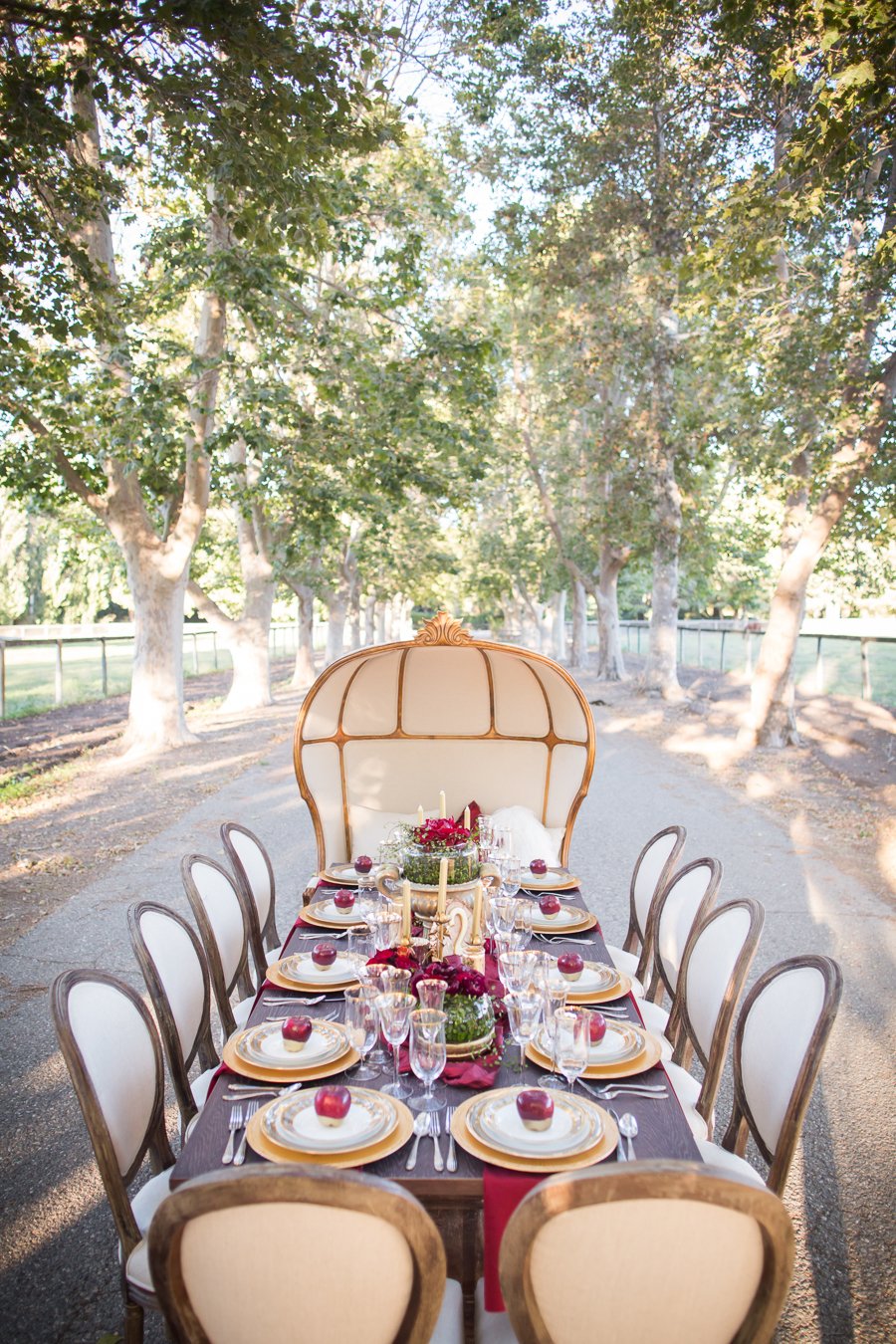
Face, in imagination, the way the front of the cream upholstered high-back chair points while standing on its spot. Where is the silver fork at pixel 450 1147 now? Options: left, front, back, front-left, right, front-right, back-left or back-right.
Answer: front

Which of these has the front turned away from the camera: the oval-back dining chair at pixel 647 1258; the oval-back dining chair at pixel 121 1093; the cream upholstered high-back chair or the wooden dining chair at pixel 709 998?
the oval-back dining chair at pixel 647 1258

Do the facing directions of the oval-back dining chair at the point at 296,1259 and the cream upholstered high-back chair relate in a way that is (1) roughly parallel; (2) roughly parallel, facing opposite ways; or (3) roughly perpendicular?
roughly parallel, facing opposite ways

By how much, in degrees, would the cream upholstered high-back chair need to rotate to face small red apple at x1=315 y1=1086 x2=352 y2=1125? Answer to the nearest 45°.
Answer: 0° — it already faces it

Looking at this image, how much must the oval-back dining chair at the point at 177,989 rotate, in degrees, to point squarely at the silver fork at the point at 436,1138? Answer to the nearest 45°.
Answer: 0° — it already faces it

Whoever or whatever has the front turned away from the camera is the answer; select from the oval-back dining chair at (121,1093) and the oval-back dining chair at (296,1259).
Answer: the oval-back dining chair at (296,1259)

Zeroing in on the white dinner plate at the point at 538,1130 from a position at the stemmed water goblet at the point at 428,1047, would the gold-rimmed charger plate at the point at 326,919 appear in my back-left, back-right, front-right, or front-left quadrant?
back-left

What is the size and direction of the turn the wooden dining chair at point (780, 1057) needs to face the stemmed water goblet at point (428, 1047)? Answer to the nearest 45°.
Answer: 0° — it already faces it

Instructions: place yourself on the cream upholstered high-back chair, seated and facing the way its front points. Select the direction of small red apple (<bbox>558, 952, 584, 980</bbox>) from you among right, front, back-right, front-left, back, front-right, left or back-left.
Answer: front

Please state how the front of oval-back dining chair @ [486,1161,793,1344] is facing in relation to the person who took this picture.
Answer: facing away from the viewer

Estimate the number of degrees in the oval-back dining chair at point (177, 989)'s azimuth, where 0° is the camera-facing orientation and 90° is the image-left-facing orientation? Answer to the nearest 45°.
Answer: approximately 315°

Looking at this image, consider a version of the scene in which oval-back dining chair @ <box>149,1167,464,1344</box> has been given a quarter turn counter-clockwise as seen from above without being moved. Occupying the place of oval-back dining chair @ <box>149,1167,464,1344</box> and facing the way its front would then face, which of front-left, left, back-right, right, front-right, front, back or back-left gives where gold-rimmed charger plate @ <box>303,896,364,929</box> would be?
right

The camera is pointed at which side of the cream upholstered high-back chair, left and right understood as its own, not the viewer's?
front

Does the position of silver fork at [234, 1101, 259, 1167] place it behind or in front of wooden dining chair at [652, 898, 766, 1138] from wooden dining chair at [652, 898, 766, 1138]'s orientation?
in front

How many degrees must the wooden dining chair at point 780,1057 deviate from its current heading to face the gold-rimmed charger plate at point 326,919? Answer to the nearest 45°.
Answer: approximately 90° to its right

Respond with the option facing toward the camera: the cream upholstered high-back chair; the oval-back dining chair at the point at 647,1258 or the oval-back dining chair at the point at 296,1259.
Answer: the cream upholstered high-back chair

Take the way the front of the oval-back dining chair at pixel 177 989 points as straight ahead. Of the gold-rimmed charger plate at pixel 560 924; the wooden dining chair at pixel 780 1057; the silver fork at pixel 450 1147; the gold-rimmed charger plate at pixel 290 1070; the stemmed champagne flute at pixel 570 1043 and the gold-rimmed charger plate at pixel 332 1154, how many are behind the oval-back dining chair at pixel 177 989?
0

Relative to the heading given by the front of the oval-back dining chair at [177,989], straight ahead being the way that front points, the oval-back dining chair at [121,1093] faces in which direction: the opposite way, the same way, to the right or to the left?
the same way

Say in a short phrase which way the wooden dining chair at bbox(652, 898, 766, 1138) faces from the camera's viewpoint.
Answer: facing the viewer and to the left of the viewer

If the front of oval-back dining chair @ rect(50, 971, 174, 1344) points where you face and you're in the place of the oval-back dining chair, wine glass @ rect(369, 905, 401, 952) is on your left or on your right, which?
on your left

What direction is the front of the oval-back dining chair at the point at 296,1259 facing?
away from the camera

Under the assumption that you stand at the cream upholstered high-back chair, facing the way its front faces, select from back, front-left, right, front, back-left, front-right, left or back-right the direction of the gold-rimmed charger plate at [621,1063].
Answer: front

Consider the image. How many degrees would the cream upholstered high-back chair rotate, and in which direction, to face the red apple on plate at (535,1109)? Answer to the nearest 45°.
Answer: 0° — it already faces it

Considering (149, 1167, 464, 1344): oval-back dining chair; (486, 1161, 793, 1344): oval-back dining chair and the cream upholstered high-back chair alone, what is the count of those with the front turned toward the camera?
1

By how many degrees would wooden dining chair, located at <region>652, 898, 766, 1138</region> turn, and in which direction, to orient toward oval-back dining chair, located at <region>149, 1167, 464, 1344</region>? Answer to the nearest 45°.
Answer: approximately 45° to its left
